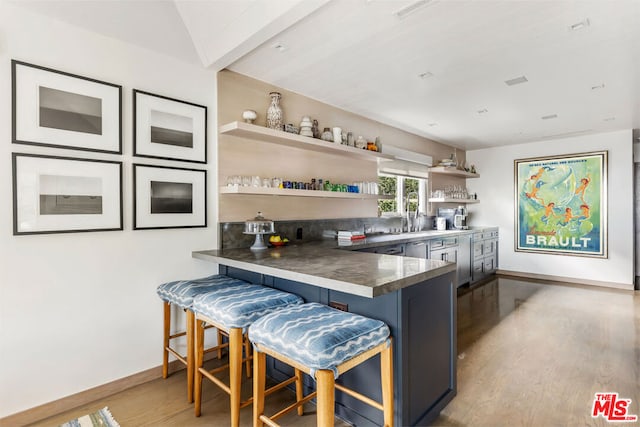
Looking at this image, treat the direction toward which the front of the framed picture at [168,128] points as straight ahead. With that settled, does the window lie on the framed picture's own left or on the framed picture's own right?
on the framed picture's own left

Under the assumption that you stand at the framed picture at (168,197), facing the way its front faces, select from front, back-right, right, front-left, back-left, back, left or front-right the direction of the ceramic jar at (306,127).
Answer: front-left

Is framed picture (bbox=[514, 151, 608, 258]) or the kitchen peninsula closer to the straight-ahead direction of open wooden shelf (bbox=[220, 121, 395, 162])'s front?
the kitchen peninsula

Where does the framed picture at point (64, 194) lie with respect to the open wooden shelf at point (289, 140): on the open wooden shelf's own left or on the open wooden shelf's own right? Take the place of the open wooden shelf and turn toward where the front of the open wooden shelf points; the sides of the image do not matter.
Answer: on the open wooden shelf's own right

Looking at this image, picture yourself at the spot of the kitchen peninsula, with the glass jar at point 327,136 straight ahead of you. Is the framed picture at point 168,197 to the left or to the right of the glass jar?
left

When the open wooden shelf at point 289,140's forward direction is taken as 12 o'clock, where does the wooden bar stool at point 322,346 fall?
The wooden bar stool is roughly at 1 o'clock from the open wooden shelf.

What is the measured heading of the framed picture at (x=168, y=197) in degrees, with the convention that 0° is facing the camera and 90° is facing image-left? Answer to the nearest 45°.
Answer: approximately 315°
